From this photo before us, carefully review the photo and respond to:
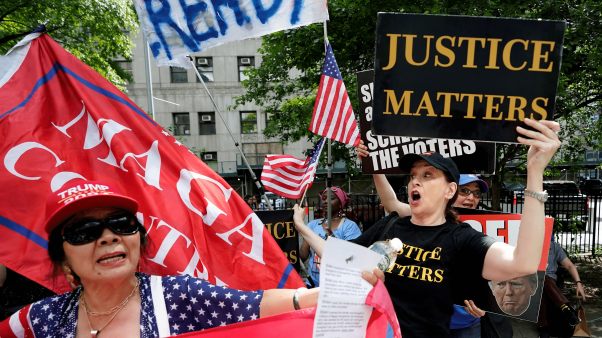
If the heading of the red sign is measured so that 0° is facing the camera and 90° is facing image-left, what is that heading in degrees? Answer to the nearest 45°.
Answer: approximately 0°

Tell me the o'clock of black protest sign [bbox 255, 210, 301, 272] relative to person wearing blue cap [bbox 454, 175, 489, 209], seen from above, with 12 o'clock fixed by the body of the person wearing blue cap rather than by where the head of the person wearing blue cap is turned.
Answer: The black protest sign is roughly at 3 o'clock from the person wearing blue cap.

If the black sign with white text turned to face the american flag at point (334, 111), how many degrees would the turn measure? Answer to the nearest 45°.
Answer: approximately 90° to its right

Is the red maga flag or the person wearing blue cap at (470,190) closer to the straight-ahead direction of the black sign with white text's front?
the red maga flag

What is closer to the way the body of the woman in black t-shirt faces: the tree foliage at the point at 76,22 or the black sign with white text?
the tree foliage

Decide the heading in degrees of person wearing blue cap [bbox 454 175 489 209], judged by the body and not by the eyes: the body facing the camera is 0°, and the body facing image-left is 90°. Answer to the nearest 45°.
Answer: approximately 0°

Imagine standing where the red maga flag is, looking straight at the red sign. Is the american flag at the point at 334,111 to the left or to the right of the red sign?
left
